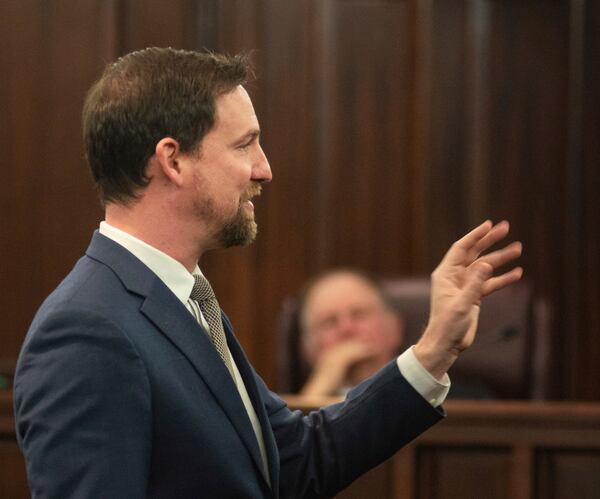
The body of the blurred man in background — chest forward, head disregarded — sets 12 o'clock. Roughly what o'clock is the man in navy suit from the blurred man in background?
The man in navy suit is roughly at 12 o'clock from the blurred man in background.

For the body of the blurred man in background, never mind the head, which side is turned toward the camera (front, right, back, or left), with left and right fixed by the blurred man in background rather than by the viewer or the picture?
front

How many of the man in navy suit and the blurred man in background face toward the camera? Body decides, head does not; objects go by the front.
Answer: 1

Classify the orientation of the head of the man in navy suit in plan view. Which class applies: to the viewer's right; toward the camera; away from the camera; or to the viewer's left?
to the viewer's right

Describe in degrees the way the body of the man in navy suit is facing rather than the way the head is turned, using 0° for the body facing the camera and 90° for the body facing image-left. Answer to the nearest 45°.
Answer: approximately 270°

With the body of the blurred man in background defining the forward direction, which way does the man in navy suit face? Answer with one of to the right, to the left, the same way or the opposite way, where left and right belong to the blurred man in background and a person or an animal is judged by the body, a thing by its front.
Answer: to the left

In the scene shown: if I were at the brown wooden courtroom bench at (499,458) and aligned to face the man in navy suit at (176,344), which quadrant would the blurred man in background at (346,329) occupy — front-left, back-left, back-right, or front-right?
back-right

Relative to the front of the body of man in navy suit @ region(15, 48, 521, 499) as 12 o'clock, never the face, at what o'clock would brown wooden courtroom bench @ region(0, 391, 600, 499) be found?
The brown wooden courtroom bench is roughly at 10 o'clock from the man in navy suit.

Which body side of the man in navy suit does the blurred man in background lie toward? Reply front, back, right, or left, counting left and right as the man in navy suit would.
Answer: left
